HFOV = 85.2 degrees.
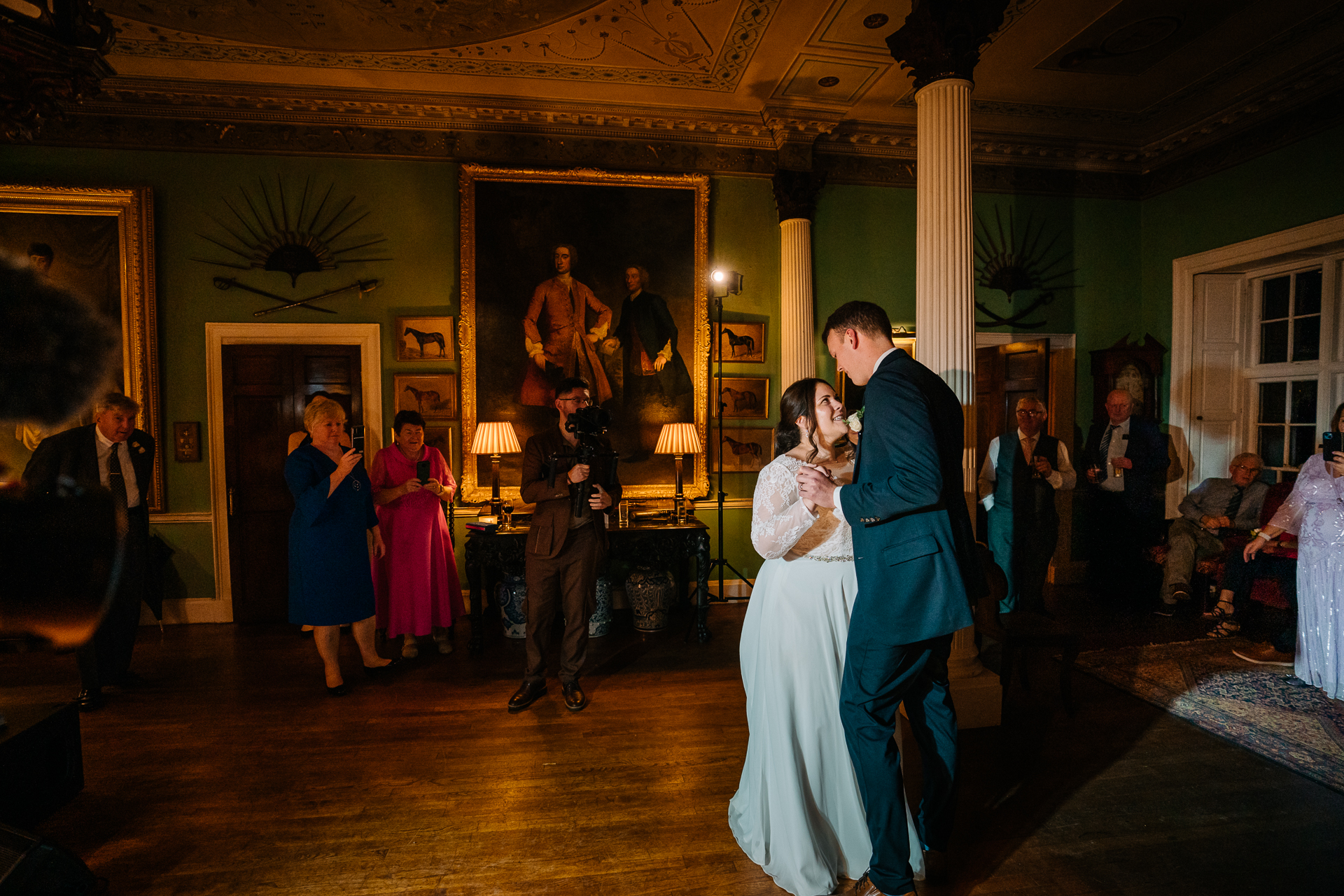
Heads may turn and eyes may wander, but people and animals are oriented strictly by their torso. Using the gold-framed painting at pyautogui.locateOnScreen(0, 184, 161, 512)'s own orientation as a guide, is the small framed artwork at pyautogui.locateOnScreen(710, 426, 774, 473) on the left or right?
on its left

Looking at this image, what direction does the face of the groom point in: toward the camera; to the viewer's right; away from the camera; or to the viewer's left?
to the viewer's left

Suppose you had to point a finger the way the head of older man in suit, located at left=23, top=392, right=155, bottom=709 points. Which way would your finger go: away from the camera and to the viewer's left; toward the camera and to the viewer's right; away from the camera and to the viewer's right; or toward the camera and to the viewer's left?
toward the camera and to the viewer's right

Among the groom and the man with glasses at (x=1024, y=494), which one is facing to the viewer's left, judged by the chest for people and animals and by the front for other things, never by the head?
the groom

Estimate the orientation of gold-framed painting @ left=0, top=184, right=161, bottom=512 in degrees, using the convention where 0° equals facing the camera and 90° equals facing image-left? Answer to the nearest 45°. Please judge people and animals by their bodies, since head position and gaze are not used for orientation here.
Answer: approximately 0°

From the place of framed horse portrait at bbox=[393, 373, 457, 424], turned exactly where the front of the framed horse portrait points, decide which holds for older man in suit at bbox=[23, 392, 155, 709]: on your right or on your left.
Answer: on your right

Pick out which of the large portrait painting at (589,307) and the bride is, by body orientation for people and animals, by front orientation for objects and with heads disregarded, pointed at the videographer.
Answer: the large portrait painting

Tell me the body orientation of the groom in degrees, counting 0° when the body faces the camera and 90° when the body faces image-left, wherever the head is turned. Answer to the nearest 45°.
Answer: approximately 90°

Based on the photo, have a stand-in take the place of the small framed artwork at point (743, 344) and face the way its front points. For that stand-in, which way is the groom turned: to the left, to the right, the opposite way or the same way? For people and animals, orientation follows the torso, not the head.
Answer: to the right
